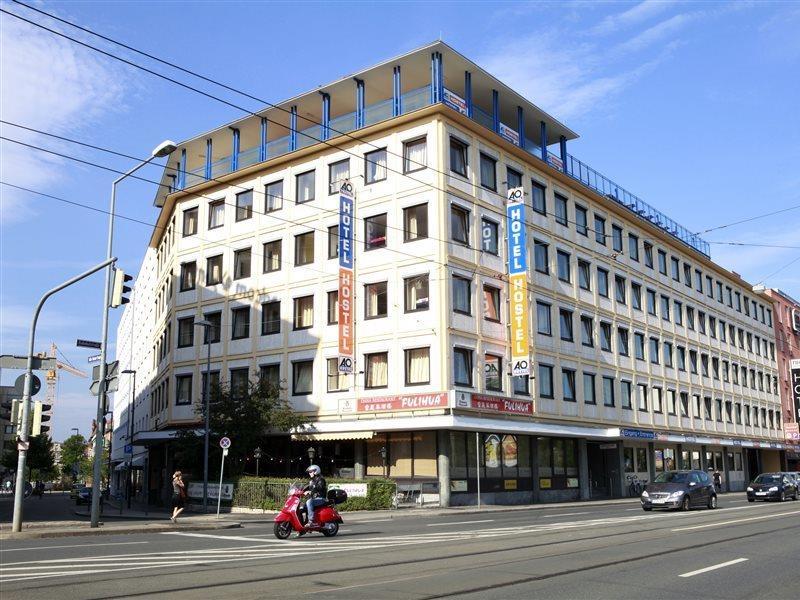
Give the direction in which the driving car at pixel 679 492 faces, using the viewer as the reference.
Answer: facing the viewer and to the left of the viewer

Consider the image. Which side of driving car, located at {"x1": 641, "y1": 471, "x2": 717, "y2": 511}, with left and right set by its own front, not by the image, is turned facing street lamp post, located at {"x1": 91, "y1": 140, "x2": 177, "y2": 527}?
front

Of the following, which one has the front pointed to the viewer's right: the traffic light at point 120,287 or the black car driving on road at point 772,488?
the traffic light

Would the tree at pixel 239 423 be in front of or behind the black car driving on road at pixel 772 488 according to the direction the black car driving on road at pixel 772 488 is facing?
in front

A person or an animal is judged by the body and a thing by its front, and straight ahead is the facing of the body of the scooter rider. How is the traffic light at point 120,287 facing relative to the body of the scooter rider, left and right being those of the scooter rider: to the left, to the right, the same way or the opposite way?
the opposite way

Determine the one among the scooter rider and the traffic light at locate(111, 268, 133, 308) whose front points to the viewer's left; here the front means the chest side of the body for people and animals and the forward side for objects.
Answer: the scooter rider

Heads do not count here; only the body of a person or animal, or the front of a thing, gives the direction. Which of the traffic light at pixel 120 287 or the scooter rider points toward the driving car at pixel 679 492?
the traffic light

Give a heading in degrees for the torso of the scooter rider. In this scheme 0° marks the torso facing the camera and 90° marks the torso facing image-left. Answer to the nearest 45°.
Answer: approximately 90°

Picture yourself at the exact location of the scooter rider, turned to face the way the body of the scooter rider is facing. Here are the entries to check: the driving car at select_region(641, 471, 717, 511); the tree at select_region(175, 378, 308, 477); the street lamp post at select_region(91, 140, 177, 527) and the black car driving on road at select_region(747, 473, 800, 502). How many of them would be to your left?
0

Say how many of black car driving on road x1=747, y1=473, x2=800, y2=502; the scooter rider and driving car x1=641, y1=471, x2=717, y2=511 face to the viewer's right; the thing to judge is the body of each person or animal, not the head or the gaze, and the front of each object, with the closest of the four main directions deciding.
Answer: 0

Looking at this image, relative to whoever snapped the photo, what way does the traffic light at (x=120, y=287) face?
facing to the right of the viewer
